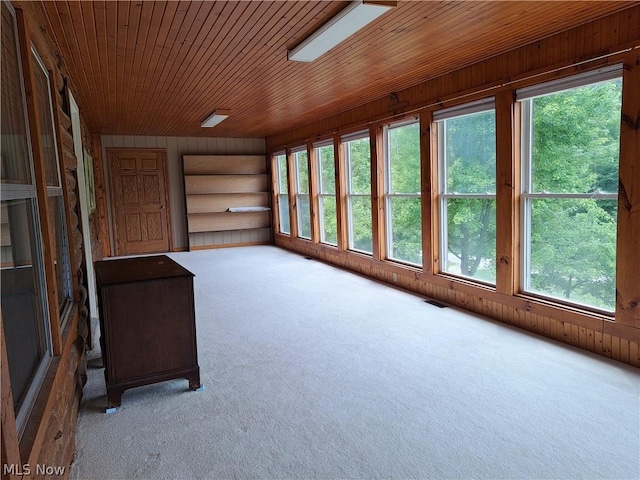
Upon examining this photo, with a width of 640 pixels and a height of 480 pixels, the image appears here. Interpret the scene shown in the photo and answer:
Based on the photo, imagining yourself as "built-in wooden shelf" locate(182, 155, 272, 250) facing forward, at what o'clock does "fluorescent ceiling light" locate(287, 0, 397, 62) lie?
The fluorescent ceiling light is roughly at 12 o'clock from the built-in wooden shelf.

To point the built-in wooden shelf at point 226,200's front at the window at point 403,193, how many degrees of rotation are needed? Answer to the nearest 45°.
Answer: approximately 45° to its left

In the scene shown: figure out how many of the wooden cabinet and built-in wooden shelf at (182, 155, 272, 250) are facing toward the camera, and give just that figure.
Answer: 1

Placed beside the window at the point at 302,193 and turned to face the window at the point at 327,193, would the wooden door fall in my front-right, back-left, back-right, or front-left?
back-right

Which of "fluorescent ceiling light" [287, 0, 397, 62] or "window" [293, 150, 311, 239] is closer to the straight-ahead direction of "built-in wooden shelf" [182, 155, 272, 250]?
the fluorescent ceiling light

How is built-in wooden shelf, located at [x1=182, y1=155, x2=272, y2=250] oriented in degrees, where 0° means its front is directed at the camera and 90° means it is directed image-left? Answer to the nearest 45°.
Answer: approximately 0°

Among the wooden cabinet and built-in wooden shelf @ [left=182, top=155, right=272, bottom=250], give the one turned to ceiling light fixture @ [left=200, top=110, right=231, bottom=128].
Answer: the built-in wooden shelf

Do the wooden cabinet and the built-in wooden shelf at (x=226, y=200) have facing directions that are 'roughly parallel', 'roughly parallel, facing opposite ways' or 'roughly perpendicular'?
roughly perpendicular
